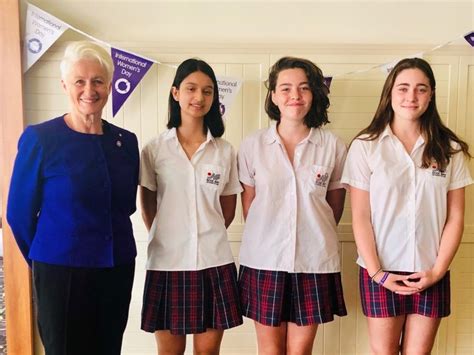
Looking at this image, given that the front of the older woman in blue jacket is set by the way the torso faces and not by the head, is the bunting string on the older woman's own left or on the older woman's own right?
on the older woman's own left

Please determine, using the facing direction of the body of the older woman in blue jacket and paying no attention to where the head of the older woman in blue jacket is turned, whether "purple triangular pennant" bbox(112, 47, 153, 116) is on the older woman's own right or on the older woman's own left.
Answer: on the older woman's own left

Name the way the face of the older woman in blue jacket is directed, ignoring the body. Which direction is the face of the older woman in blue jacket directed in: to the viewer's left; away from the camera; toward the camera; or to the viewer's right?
toward the camera

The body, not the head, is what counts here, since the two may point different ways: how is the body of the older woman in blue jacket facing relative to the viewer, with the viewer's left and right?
facing the viewer and to the right of the viewer
